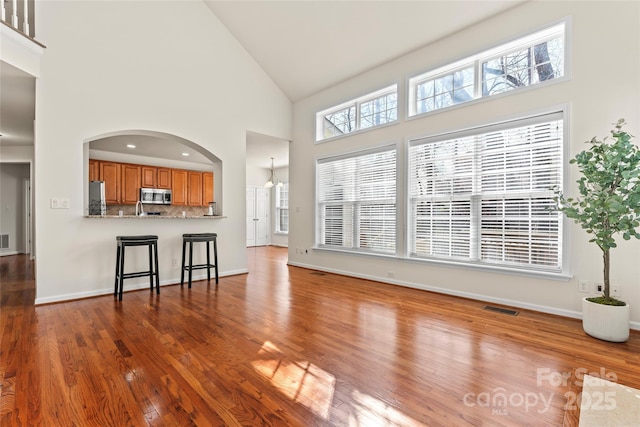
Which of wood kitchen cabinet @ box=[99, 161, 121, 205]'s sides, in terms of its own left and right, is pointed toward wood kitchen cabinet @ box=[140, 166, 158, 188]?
left

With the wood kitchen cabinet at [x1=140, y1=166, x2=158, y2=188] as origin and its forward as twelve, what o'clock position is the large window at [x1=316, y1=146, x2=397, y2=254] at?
The large window is roughly at 11 o'clock from the wood kitchen cabinet.

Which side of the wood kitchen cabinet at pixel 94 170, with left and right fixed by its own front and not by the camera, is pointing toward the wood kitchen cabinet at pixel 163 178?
left

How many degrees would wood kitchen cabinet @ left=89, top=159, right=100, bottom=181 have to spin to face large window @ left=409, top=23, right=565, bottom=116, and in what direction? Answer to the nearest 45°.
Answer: approximately 45° to its left

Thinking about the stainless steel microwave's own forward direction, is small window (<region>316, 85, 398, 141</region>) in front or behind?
in front

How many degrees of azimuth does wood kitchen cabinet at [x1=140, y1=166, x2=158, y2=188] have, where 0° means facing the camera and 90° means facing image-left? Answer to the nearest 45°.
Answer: approximately 0°
